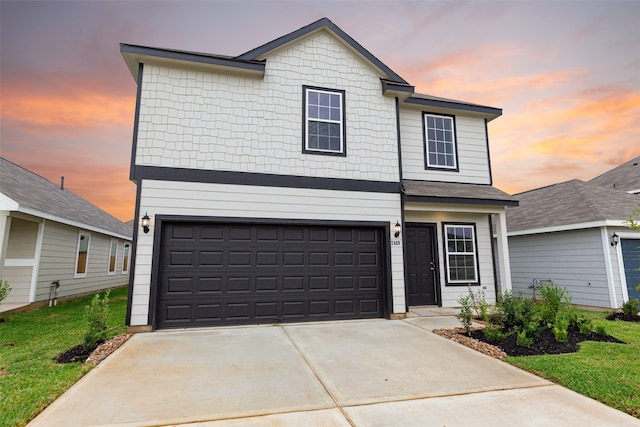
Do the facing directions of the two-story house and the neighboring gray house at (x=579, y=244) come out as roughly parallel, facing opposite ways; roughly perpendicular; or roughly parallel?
roughly parallel

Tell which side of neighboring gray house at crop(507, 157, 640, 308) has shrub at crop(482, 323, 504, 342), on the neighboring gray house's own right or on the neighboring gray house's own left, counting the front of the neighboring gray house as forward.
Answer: on the neighboring gray house's own right

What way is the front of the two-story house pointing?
toward the camera

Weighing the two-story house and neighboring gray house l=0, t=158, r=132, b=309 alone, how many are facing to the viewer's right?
0

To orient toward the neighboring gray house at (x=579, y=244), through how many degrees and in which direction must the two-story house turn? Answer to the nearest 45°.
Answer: approximately 90° to its left

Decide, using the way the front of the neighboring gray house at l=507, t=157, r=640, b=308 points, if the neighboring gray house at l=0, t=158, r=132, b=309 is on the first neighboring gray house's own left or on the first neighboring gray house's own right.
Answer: on the first neighboring gray house's own right

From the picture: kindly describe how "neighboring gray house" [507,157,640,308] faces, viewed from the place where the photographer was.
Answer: facing the viewer and to the right of the viewer

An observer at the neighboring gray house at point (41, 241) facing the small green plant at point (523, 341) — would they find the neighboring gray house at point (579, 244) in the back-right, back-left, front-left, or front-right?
front-left

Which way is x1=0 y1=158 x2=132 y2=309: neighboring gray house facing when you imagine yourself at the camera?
facing the viewer and to the left of the viewer

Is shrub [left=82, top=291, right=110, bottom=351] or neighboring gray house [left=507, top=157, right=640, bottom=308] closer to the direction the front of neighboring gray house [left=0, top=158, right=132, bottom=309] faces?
the shrub

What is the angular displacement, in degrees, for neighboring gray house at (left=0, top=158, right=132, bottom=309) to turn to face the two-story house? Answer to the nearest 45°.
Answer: approximately 90° to its left

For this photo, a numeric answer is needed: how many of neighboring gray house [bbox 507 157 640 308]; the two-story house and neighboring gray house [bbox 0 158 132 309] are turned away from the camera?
0

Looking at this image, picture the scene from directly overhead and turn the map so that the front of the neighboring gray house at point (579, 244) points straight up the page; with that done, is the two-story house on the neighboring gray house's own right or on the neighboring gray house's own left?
on the neighboring gray house's own right

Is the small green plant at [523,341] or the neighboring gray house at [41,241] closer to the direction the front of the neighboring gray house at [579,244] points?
the small green plant

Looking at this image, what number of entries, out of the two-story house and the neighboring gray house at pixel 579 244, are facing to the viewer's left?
0

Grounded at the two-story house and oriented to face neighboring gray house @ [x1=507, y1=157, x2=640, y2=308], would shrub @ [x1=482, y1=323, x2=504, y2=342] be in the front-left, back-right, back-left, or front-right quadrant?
front-right
